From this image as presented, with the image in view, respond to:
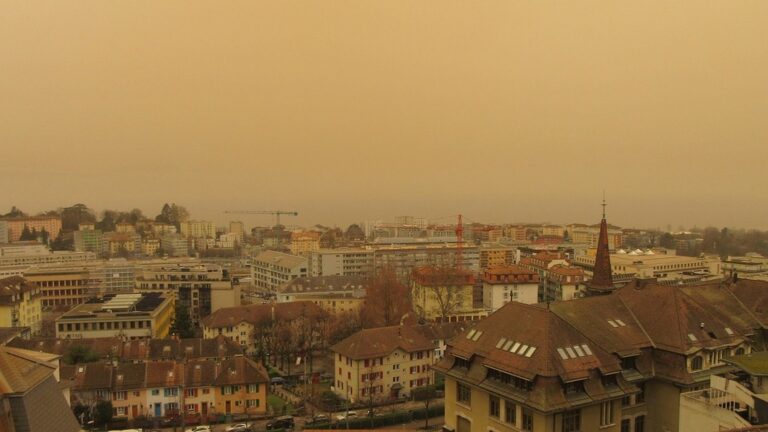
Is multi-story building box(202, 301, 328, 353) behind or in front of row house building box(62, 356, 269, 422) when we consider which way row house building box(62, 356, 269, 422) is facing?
behind

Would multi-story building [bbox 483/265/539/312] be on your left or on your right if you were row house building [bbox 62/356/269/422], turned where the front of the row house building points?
on your left

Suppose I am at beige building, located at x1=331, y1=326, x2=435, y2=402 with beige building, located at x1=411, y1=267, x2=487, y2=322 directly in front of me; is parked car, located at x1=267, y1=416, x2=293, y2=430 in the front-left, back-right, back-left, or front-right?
back-left

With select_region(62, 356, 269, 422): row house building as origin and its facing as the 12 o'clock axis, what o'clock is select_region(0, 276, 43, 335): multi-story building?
The multi-story building is roughly at 5 o'clock from the row house building.

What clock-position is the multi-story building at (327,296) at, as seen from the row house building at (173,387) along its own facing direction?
The multi-story building is roughly at 7 o'clock from the row house building.

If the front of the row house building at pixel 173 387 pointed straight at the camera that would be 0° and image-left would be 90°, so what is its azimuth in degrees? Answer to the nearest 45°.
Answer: approximately 0°
